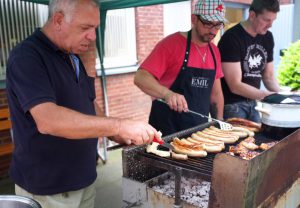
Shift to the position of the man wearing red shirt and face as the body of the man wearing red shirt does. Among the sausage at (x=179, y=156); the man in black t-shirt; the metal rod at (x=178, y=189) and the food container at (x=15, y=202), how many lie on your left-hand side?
1

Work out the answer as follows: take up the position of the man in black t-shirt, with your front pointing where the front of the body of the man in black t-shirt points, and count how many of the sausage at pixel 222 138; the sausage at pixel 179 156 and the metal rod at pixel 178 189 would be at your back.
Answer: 0

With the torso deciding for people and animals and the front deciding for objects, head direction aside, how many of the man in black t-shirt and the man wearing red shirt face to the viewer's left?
0

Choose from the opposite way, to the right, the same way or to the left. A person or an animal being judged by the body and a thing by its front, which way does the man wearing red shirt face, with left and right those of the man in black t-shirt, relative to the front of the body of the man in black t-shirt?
the same way

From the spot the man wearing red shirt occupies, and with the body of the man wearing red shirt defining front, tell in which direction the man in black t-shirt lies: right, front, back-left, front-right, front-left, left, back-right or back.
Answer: left

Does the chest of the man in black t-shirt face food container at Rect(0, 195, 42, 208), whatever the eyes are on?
no

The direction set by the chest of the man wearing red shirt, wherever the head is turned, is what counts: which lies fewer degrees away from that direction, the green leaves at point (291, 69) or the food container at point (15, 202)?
the food container

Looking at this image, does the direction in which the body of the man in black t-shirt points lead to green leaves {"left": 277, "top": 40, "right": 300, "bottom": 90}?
no

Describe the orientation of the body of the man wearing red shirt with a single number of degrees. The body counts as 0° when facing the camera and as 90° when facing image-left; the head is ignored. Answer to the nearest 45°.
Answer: approximately 315°

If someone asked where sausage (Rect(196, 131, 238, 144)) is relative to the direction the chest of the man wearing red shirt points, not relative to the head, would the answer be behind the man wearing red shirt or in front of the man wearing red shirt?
in front

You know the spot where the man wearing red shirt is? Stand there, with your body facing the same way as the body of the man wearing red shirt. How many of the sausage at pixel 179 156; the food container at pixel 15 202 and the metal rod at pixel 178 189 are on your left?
0

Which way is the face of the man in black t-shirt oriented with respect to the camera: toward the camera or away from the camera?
toward the camera

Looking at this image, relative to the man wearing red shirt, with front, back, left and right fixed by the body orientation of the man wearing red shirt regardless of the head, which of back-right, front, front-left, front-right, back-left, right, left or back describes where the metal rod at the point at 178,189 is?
front-right

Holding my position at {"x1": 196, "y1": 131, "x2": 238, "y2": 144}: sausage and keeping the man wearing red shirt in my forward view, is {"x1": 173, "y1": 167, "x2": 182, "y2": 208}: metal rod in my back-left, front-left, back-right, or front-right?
back-left
